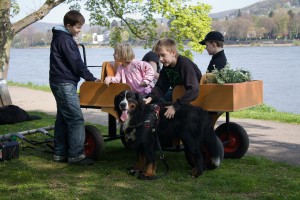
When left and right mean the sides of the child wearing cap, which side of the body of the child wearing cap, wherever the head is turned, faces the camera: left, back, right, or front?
left

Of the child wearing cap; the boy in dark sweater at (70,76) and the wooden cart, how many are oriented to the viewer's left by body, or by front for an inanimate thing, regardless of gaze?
2

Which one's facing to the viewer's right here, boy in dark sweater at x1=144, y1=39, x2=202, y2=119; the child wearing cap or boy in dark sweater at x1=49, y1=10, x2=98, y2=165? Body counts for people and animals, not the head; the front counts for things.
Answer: boy in dark sweater at x1=49, y1=10, x2=98, y2=165

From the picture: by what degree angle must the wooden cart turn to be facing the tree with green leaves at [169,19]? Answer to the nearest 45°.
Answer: approximately 90° to its right

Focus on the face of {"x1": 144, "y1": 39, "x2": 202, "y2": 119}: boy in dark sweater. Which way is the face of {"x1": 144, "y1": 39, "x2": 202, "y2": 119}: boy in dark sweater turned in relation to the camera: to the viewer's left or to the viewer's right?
to the viewer's left

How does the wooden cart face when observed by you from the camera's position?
facing to the left of the viewer

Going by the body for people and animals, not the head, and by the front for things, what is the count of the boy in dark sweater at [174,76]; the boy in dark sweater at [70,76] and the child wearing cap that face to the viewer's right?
1

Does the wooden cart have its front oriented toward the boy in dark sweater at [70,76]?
yes

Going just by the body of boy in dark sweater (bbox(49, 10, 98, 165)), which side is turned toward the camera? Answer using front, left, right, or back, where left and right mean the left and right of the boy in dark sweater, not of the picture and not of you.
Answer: right

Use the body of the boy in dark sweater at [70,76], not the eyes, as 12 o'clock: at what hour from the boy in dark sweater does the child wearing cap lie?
The child wearing cap is roughly at 12 o'clock from the boy in dark sweater.

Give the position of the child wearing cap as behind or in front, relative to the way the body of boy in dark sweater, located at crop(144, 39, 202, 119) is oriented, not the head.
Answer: behind
